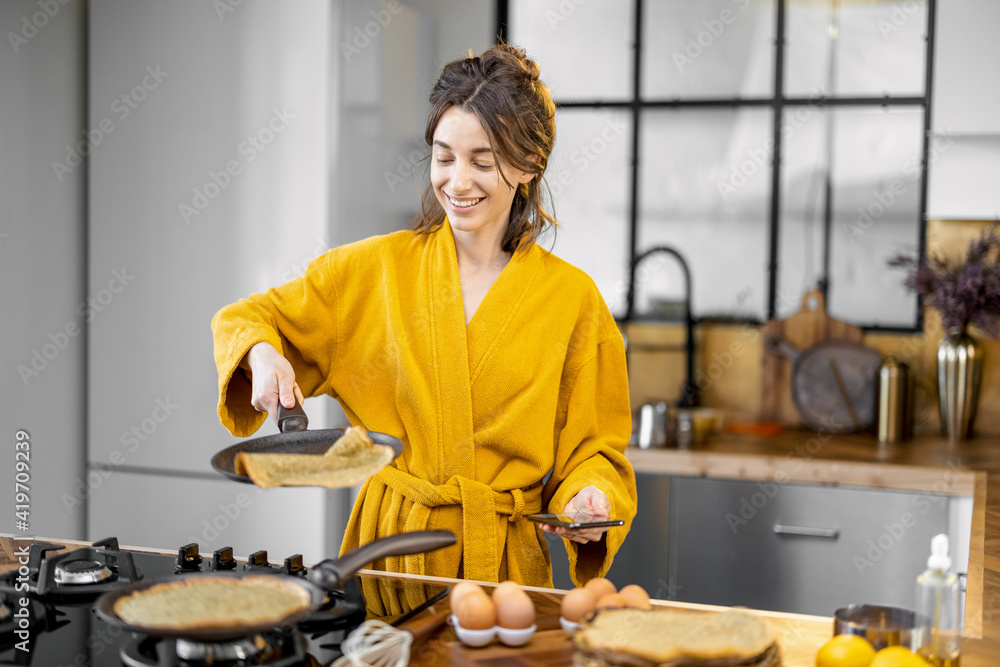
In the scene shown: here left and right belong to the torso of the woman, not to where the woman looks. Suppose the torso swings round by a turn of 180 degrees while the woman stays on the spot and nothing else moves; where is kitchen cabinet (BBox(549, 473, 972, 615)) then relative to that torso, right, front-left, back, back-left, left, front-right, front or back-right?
front-right

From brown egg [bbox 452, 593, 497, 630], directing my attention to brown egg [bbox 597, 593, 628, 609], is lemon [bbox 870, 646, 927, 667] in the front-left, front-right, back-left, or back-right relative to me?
front-right

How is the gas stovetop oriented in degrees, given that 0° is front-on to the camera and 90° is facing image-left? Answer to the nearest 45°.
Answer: approximately 225°

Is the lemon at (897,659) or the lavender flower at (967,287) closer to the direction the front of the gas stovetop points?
the lavender flower

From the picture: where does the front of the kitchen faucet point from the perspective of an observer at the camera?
facing to the left of the viewer

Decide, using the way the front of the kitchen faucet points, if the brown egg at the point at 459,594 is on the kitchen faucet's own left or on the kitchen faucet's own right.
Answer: on the kitchen faucet's own left

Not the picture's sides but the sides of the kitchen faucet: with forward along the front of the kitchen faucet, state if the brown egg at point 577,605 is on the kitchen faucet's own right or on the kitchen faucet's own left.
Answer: on the kitchen faucet's own left

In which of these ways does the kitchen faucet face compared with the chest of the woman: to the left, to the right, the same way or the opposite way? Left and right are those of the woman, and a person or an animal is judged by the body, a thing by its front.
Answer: to the right

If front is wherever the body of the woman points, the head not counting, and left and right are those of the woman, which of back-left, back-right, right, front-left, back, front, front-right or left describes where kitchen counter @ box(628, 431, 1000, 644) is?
back-left

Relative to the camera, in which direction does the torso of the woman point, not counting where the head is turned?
toward the camera

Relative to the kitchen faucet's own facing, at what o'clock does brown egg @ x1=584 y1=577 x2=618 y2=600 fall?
The brown egg is roughly at 9 o'clock from the kitchen faucet.
